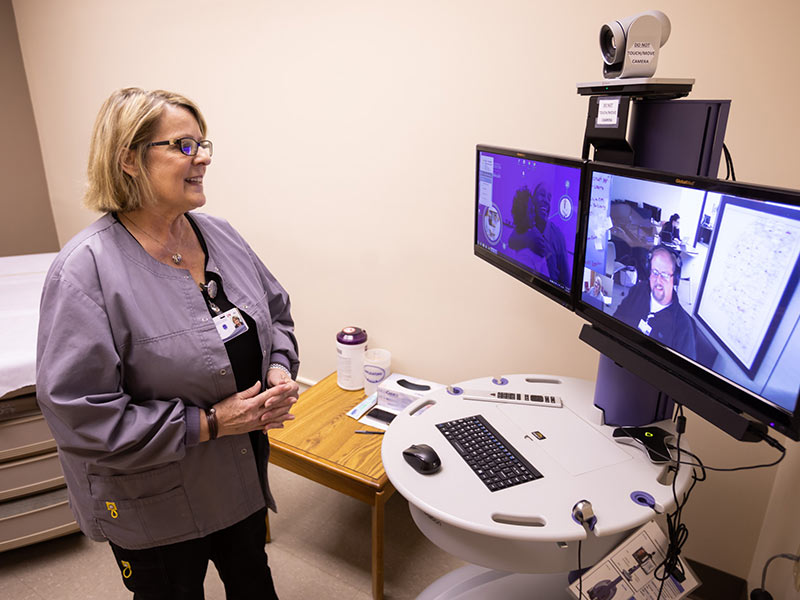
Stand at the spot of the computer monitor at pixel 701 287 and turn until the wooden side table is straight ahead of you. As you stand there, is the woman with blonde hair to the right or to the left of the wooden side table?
left

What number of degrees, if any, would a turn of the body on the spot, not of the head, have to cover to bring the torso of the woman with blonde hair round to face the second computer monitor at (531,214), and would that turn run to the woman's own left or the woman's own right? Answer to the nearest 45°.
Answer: approximately 45° to the woman's own left

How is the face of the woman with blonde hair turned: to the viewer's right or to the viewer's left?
to the viewer's right

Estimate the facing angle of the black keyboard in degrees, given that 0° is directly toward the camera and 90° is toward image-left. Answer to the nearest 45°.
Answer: approximately 45°

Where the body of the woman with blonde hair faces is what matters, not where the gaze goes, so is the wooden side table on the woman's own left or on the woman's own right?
on the woman's own left

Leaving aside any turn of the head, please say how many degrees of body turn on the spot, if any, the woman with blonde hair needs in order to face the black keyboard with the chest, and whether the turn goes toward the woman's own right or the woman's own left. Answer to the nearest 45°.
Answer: approximately 45° to the woman's own left

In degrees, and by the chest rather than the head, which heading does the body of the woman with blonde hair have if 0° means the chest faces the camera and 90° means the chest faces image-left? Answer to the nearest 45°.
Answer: approximately 315°

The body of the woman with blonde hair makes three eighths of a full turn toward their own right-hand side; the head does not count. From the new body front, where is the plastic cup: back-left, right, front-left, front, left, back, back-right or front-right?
back-right
